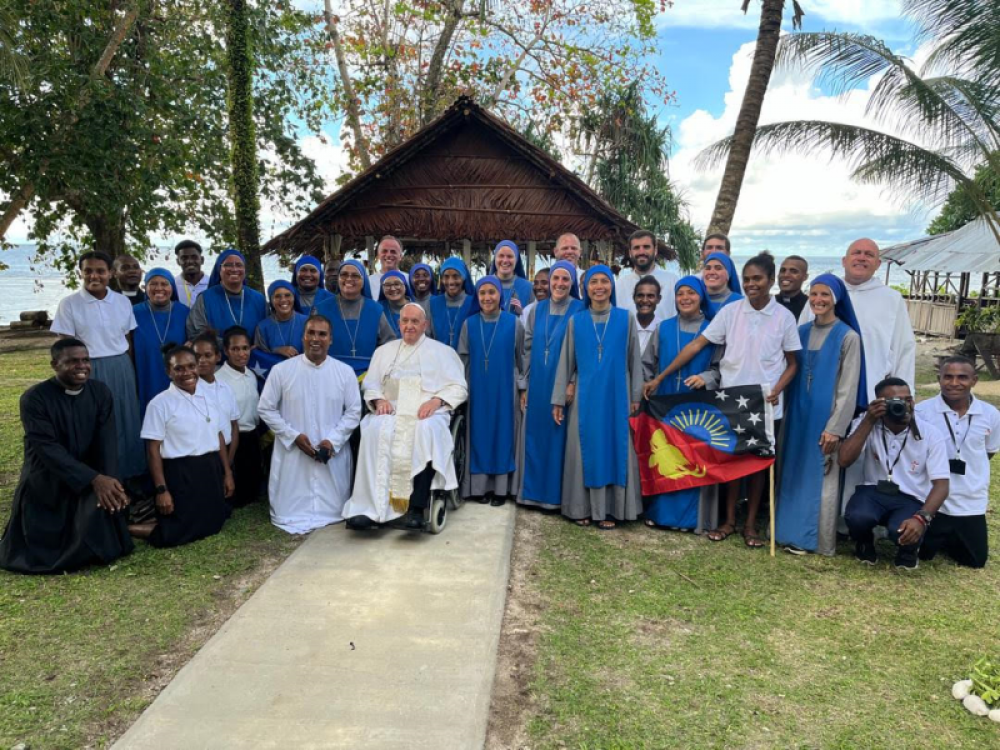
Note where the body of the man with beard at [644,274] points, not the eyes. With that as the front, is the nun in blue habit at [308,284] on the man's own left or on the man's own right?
on the man's own right

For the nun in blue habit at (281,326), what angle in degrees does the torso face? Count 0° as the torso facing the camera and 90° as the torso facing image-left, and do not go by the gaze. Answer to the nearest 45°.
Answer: approximately 0°

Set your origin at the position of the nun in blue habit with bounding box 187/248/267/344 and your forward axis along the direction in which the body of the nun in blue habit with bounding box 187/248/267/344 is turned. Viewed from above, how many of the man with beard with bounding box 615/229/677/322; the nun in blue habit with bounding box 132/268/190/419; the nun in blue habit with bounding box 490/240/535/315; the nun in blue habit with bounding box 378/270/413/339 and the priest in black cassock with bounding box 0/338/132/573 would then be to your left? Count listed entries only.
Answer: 3

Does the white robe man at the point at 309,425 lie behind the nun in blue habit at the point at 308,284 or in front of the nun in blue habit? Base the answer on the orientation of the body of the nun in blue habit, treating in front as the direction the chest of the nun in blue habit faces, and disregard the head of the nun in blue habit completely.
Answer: in front

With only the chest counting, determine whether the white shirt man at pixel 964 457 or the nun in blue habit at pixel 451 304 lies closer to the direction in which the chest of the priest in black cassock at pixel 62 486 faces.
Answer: the white shirt man
